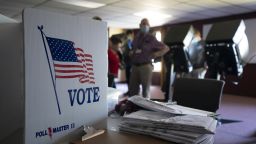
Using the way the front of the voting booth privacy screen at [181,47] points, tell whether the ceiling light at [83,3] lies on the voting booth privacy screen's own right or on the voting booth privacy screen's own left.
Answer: on the voting booth privacy screen's own left

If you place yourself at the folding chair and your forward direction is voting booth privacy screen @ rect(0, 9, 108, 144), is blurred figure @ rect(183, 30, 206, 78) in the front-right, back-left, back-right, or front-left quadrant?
back-right
